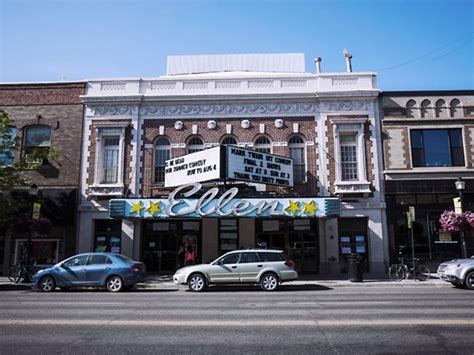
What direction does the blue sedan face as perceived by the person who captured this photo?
facing to the left of the viewer

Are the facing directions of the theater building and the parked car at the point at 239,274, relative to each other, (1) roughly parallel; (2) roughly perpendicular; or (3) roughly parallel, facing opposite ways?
roughly perpendicular

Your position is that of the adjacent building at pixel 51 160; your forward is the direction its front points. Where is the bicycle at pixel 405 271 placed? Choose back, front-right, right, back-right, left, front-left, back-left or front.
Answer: front-left

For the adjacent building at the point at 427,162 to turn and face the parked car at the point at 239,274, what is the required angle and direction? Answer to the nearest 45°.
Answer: approximately 45° to its right

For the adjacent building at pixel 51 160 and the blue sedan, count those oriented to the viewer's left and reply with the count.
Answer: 1

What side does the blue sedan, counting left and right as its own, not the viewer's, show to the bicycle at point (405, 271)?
back

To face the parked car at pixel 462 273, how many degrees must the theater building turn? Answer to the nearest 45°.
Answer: approximately 45° to its left
